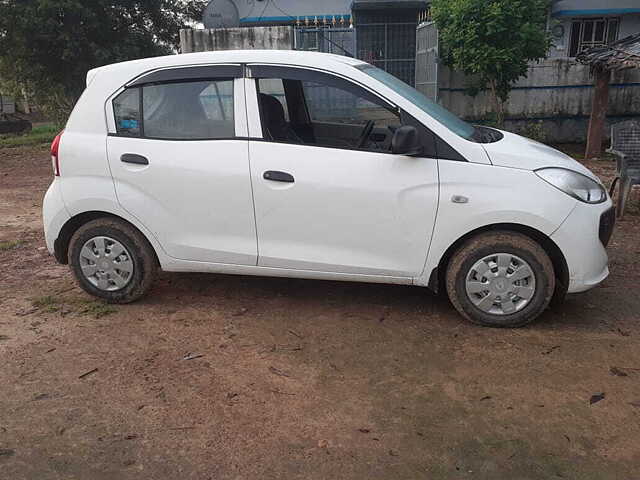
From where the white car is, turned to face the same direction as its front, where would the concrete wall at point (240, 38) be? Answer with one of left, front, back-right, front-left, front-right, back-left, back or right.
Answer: left

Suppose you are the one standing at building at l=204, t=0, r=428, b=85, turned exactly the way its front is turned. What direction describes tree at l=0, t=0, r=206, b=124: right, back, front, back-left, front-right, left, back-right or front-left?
right

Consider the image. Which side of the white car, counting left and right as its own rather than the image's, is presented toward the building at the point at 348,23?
left

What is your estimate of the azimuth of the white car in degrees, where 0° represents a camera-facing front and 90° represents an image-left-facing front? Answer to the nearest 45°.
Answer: approximately 270°

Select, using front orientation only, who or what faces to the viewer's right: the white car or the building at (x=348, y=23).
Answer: the white car

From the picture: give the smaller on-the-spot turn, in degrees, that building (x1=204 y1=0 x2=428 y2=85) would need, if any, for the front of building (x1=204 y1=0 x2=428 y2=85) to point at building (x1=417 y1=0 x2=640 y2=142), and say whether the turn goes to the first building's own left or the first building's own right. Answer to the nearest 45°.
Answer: approximately 45° to the first building's own left

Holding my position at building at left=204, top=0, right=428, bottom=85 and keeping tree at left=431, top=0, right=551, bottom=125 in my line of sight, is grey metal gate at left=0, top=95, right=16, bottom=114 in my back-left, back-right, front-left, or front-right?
back-right

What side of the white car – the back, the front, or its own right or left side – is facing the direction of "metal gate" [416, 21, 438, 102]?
left

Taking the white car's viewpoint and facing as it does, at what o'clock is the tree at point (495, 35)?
The tree is roughly at 10 o'clock from the white car.

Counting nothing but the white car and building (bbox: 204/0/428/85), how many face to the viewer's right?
1

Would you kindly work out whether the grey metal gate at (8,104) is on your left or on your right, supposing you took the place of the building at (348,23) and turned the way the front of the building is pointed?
on your right

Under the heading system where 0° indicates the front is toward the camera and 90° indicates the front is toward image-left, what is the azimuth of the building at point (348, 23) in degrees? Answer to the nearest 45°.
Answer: approximately 0°

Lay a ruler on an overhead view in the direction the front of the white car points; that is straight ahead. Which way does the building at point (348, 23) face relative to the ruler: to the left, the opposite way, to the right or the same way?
to the right
